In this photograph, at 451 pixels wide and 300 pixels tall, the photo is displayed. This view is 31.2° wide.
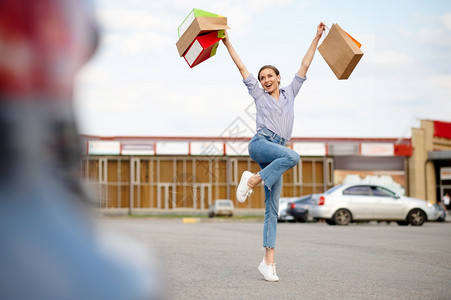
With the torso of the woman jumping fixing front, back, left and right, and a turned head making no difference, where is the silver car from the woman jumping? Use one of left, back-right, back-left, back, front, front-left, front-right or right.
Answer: back-left

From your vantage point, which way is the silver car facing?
to the viewer's right

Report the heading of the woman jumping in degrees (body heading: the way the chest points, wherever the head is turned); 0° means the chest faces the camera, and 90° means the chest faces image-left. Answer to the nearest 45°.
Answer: approximately 315°

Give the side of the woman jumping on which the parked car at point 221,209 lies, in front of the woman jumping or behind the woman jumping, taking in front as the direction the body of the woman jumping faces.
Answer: behind

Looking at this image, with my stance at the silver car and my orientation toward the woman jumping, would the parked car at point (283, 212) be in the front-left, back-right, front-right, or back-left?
back-right

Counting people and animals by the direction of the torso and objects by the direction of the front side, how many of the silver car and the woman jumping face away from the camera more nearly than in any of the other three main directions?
0

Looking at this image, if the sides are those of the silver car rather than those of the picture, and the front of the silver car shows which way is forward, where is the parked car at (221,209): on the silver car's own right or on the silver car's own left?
on the silver car's own left
